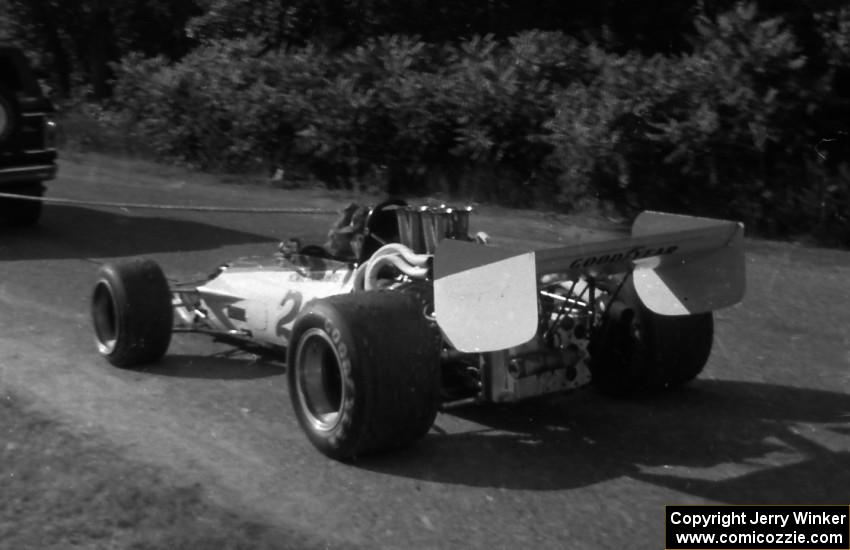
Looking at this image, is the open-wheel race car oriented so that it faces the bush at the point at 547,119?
no

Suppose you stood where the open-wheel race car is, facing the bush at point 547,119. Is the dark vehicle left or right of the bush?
left

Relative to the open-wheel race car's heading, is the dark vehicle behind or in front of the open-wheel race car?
in front

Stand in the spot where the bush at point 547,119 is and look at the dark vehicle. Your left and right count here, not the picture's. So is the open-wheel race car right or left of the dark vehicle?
left

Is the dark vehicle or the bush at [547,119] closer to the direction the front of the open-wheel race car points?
the dark vehicle

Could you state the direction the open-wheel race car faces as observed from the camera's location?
facing away from the viewer and to the left of the viewer
